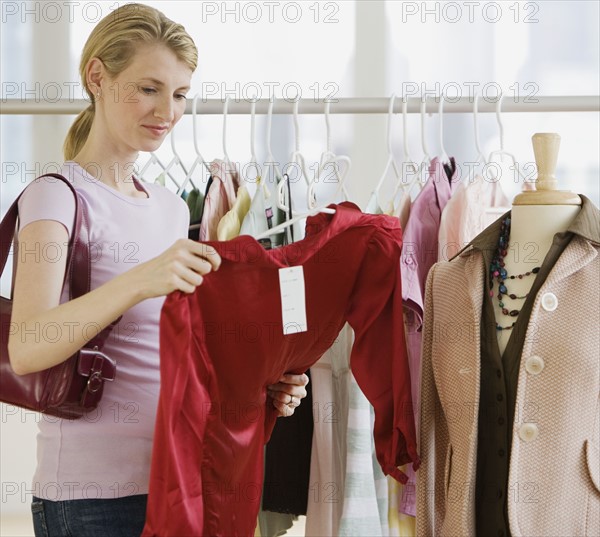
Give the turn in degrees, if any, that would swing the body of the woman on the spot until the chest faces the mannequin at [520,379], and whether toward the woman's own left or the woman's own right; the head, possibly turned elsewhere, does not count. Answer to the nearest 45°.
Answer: approximately 45° to the woman's own left

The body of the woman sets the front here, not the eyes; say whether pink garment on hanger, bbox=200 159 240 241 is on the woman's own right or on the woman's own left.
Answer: on the woman's own left

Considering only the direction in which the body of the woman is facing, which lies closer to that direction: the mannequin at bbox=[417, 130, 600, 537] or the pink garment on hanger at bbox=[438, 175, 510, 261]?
the mannequin

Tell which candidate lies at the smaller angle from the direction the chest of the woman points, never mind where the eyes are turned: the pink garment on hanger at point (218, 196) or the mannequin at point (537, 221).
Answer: the mannequin

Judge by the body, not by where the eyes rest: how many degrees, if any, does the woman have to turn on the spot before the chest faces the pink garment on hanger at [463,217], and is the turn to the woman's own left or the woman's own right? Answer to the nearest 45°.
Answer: approximately 45° to the woman's own left

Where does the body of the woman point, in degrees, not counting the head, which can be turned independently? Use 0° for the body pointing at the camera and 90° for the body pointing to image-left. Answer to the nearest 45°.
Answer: approximately 315°
